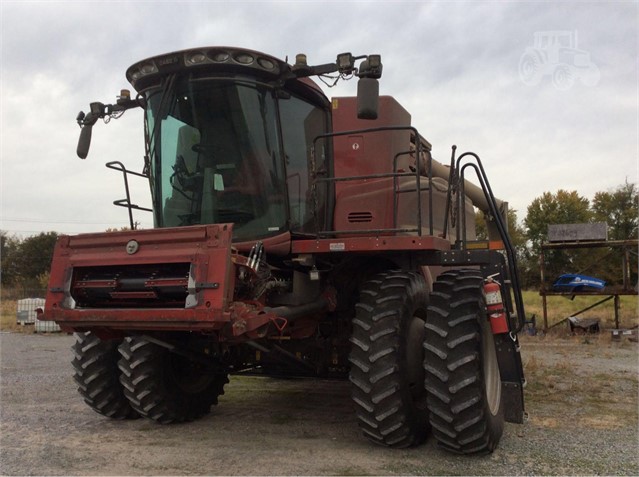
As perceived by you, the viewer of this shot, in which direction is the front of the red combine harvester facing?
facing the viewer and to the left of the viewer

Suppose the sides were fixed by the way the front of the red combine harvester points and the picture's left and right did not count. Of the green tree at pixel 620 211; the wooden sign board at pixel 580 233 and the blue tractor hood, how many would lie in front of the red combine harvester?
0

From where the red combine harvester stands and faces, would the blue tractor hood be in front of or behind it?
behind

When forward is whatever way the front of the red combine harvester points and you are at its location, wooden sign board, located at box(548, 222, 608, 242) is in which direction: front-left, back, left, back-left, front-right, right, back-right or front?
back

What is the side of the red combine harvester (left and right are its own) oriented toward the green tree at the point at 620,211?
back
